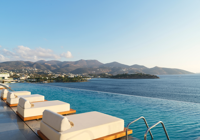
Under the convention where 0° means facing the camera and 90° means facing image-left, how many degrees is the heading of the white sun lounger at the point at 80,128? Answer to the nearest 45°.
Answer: approximately 225°
